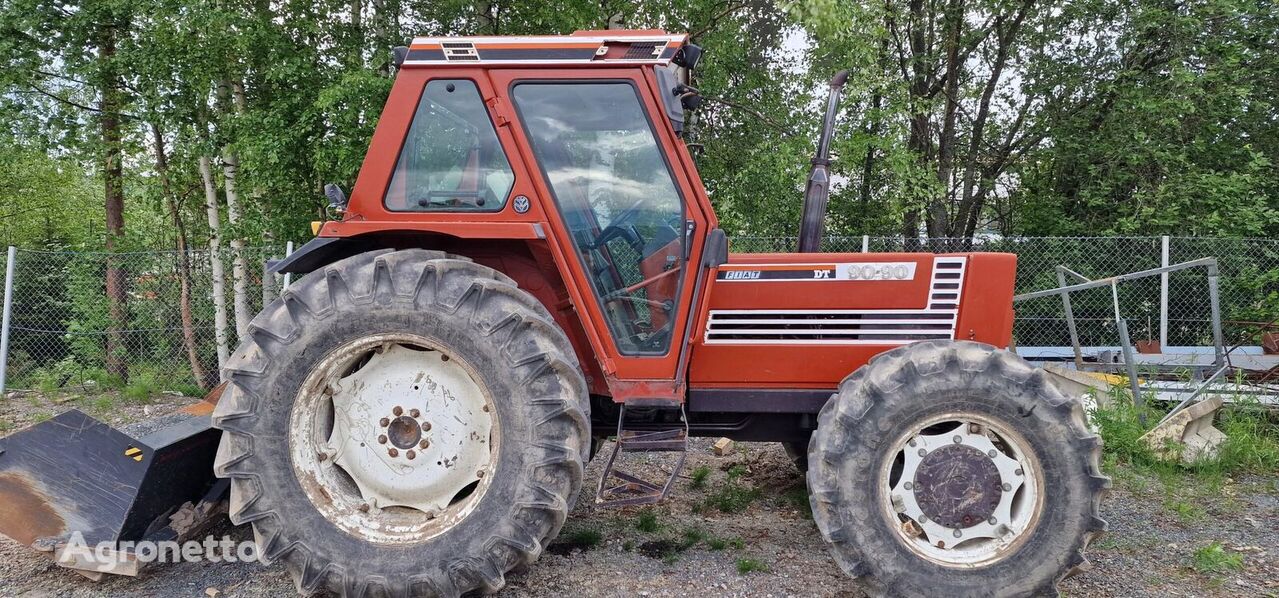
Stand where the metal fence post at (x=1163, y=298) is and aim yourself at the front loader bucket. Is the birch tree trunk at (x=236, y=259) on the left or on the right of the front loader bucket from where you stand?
right

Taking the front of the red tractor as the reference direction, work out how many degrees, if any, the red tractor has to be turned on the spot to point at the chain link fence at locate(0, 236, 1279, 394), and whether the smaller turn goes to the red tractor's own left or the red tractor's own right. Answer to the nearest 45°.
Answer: approximately 135° to the red tractor's own left

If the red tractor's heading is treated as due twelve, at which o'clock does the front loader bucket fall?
The front loader bucket is roughly at 6 o'clock from the red tractor.

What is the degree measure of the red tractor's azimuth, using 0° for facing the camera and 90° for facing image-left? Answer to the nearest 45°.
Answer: approximately 270°

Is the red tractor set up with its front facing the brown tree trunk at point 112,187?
no

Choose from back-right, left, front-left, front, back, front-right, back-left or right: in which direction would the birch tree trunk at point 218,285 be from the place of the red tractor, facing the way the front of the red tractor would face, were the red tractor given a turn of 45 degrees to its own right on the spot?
back

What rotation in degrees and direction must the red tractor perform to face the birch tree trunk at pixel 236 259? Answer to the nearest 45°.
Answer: approximately 135° to its left

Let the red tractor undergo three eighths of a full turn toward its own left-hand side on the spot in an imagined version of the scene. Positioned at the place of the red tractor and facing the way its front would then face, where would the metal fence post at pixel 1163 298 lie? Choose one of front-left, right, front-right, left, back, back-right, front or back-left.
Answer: right
